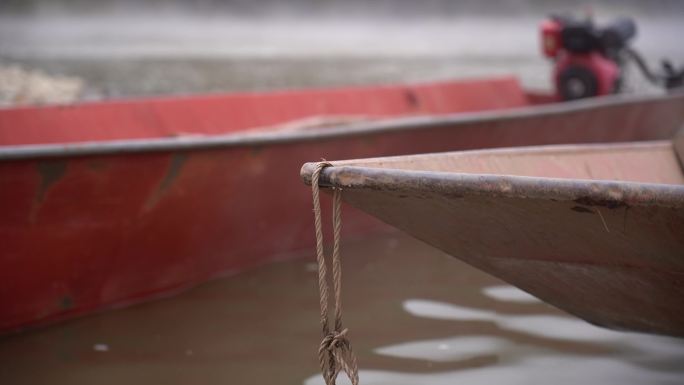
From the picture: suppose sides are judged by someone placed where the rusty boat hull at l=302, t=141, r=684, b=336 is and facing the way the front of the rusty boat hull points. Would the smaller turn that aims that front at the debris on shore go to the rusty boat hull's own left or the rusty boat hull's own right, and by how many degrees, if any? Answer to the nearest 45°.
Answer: approximately 45° to the rusty boat hull's own right

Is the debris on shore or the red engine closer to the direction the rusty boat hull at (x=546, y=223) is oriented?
the debris on shore

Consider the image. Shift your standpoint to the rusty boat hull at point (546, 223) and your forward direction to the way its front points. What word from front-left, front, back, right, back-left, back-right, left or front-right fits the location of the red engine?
right

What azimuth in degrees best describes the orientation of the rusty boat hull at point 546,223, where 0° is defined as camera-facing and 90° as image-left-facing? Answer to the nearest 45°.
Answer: approximately 90°
